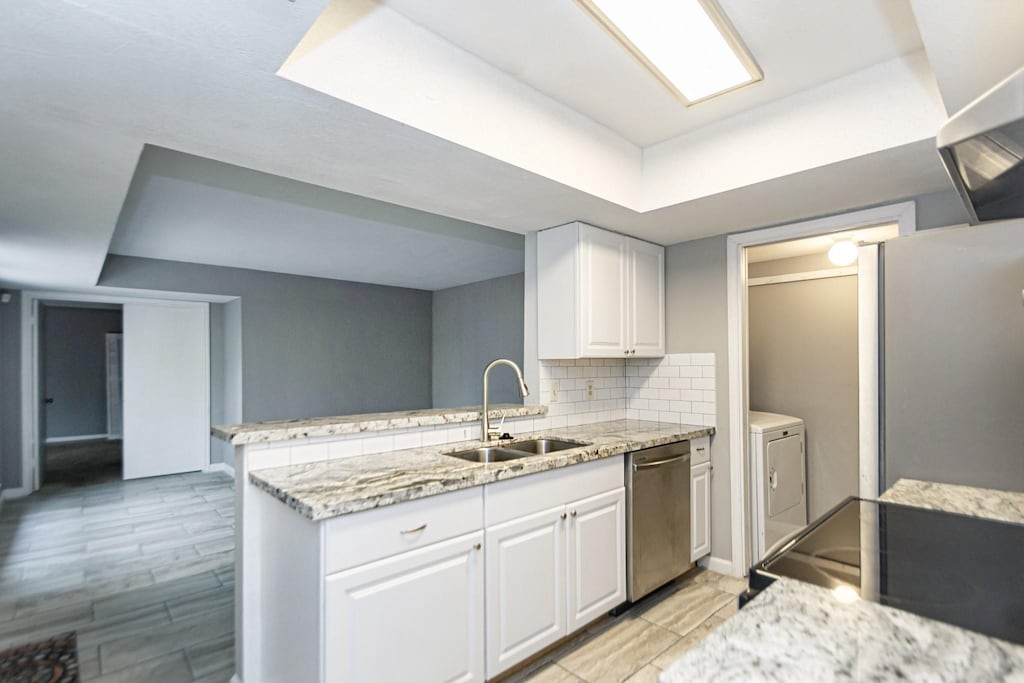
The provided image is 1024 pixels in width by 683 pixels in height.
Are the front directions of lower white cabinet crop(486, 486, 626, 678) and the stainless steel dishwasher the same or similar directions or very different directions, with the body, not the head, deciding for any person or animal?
same or similar directions

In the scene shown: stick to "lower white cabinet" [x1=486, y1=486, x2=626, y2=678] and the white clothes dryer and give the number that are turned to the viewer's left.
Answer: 0

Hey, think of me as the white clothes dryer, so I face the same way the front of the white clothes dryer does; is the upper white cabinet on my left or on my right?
on my right

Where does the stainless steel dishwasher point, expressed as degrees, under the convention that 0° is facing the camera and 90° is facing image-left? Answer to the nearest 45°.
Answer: approximately 315°

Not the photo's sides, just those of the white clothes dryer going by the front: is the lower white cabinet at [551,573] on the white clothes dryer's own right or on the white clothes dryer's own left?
on the white clothes dryer's own right

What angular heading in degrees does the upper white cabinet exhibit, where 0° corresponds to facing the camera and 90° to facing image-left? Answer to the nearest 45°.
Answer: approximately 315°

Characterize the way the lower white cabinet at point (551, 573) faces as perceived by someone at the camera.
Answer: facing the viewer and to the right of the viewer

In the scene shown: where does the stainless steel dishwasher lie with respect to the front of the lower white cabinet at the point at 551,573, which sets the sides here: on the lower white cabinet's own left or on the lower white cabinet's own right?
on the lower white cabinet's own left

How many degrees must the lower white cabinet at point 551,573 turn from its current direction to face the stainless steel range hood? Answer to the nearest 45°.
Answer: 0° — it already faces it

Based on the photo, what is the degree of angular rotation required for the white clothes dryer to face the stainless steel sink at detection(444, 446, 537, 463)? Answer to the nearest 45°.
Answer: approximately 90° to its right

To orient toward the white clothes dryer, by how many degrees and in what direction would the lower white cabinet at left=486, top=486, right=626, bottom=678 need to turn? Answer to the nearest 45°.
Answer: approximately 90° to its left
